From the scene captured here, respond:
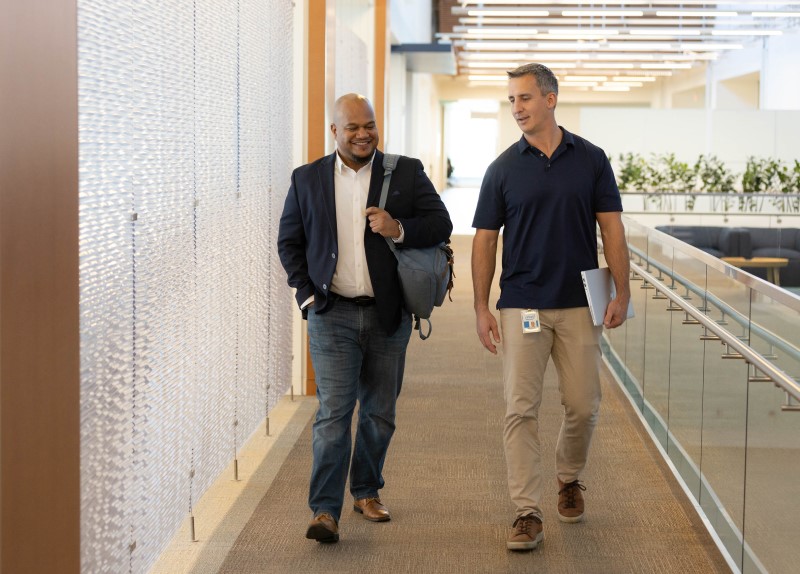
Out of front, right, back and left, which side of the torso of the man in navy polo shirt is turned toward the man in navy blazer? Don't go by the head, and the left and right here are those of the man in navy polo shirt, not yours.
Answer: right

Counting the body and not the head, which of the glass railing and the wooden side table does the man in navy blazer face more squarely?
the glass railing

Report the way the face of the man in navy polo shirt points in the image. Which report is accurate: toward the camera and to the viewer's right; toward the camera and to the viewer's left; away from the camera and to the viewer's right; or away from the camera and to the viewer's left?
toward the camera and to the viewer's left

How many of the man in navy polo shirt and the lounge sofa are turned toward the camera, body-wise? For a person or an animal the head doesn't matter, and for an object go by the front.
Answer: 2

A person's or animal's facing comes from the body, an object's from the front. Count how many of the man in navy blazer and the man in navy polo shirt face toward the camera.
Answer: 2

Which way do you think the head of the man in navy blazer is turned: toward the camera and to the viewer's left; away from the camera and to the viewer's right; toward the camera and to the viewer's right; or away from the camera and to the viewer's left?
toward the camera and to the viewer's right

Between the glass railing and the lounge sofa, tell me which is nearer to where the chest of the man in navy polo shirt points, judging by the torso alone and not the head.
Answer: the glass railing

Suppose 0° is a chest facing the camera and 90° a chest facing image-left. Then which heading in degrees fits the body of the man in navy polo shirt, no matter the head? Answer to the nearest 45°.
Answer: approximately 0°

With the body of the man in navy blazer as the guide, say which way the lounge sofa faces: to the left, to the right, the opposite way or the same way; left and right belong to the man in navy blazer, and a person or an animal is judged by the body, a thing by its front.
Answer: the same way

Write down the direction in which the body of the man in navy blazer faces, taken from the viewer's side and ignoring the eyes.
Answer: toward the camera

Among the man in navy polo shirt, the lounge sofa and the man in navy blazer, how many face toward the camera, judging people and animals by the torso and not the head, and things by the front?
3

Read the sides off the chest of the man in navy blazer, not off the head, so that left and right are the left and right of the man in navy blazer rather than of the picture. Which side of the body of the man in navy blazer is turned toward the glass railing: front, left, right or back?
left

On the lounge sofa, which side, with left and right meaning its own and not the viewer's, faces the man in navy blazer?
front

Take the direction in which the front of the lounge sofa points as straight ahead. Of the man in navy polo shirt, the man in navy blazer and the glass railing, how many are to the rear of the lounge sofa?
0

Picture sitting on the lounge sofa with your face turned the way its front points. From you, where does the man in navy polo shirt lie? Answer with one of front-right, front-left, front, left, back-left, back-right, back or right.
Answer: front

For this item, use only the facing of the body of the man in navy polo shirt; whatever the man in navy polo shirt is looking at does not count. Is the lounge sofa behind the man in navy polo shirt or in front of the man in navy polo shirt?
behind

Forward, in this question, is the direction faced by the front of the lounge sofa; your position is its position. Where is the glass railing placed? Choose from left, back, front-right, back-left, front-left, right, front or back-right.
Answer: front
